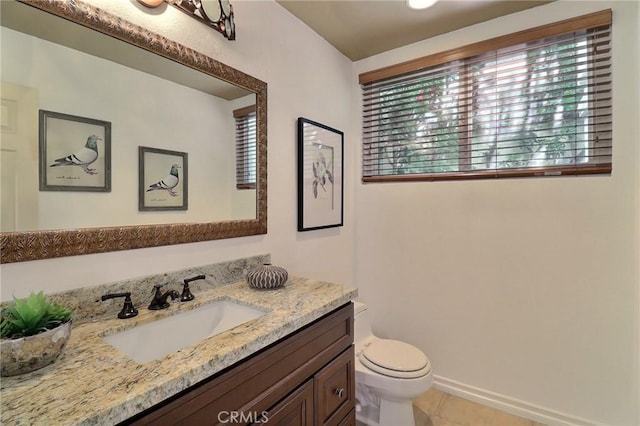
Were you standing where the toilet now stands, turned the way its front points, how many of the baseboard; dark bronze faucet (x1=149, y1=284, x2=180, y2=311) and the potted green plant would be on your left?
1

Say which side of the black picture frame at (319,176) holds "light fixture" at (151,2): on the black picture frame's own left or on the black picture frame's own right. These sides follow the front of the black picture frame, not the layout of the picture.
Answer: on the black picture frame's own right

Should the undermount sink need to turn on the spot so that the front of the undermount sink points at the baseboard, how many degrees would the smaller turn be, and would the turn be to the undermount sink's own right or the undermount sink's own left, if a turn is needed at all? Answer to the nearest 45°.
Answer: approximately 45° to the undermount sink's own left

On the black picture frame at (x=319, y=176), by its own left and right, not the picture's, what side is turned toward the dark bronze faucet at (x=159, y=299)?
right

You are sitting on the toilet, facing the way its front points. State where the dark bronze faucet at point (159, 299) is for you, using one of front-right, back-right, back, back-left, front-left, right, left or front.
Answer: right

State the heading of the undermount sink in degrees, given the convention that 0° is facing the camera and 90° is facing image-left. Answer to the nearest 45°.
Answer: approximately 315°

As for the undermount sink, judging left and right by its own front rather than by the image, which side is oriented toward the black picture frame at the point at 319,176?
left

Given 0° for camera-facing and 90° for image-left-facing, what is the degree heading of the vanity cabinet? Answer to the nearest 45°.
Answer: approximately 315°

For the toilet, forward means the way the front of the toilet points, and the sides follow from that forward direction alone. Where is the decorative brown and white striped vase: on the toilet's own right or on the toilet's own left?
on the toilet's own right

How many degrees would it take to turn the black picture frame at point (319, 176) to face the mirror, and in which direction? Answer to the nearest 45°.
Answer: approximately 90° to its right
